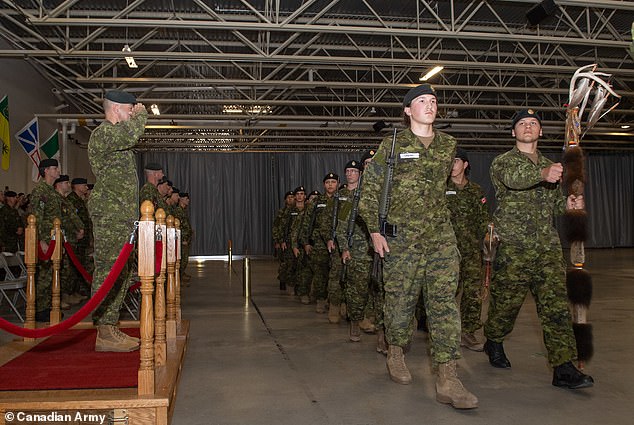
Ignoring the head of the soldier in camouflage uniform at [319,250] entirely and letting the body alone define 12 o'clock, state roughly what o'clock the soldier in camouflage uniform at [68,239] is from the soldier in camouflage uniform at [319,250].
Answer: the soldier in camouflage uniform at [68,239] is roughly at 3 o'clock from the soldier in camouflage uniform at [319,250].

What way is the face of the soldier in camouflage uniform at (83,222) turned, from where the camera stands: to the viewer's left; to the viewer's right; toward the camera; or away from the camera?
to the viewer's right

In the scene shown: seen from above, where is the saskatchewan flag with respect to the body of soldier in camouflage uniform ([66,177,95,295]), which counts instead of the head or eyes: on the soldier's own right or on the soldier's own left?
on the soldier's own left

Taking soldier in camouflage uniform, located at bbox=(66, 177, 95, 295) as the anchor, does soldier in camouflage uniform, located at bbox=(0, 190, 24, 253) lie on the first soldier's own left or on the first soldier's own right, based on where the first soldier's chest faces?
on the first soldier's own left

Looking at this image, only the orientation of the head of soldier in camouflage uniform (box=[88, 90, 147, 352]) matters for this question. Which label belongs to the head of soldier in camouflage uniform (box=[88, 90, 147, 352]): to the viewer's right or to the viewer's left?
to the viewer's right

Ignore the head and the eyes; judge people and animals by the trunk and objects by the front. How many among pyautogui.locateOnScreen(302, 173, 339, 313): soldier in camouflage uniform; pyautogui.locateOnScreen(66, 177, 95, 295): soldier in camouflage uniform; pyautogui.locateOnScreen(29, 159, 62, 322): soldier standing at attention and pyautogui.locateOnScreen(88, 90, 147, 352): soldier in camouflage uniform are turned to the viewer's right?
3

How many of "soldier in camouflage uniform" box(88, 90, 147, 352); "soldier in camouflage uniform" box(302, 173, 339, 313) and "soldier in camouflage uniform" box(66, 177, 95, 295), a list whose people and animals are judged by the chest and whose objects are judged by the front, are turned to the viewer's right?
2

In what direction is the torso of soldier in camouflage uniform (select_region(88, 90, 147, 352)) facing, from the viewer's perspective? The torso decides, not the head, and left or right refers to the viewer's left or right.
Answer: facing to the right of the viewer

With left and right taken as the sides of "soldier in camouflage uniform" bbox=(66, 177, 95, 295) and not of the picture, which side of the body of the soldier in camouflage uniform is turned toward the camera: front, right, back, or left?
right

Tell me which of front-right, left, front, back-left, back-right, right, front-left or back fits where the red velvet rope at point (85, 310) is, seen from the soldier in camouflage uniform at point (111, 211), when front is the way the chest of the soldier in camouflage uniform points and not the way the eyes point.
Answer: right

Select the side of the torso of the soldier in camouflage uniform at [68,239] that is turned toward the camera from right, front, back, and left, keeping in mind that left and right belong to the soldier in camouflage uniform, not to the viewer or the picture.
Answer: right

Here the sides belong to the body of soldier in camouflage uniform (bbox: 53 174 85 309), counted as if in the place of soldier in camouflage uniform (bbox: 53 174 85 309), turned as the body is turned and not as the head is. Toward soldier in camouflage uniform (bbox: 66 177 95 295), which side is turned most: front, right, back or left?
left
